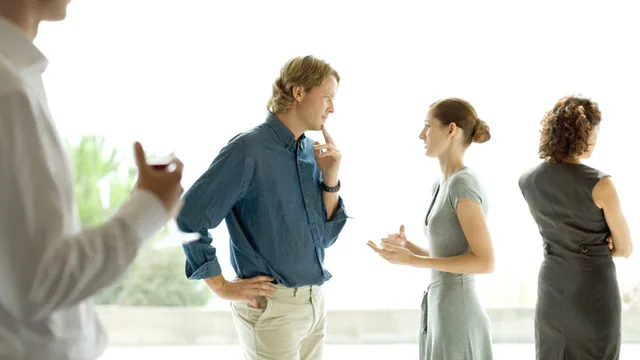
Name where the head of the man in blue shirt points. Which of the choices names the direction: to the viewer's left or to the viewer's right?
to the viewer's right

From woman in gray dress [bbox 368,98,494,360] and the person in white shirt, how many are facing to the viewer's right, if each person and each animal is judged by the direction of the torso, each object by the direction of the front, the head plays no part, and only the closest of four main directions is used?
1

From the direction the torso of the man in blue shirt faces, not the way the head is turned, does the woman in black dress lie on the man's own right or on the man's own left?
on the man's own left

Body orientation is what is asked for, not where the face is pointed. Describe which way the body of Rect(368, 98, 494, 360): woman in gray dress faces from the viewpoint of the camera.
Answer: to the viewer's left

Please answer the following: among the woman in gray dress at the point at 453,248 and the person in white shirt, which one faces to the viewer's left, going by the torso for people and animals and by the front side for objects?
the woman in gray dress

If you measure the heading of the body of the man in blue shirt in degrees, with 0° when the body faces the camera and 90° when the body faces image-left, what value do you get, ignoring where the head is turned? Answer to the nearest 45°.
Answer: approximately 315°

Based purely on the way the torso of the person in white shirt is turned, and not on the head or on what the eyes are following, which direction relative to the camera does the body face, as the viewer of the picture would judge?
to the viewer's right

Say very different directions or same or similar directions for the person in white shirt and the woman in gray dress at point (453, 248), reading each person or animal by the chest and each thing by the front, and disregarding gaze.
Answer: very different directions

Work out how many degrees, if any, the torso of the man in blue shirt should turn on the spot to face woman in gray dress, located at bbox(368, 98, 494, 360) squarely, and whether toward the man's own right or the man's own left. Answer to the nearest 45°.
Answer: approximately 45° to the man's own left

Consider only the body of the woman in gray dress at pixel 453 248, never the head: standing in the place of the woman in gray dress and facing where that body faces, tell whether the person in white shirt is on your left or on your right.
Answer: on your left
